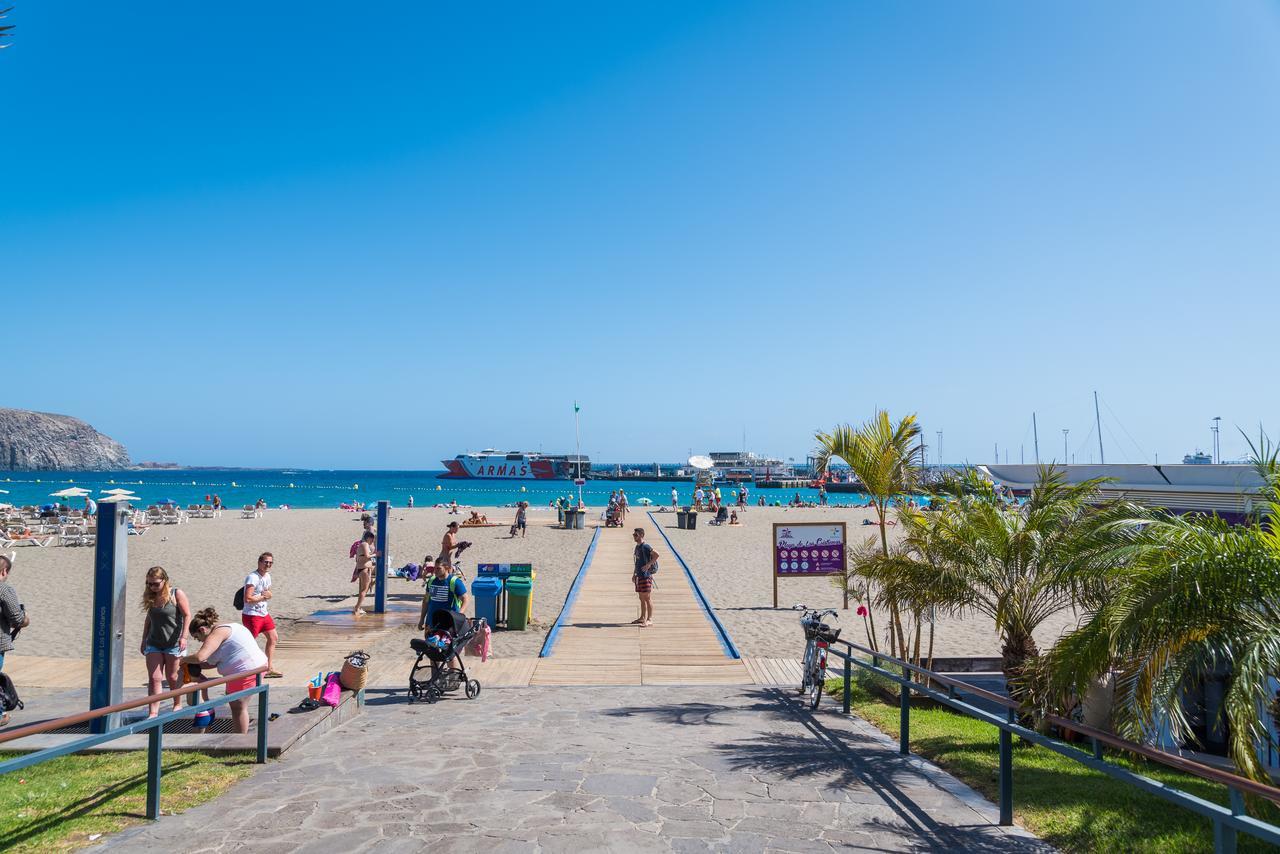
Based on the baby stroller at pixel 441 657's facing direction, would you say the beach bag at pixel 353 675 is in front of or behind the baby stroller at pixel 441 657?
in front

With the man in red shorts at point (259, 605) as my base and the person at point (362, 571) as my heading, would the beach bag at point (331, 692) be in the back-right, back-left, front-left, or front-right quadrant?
back-right

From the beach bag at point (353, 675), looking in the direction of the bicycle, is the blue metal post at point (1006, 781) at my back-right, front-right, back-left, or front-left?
front-right

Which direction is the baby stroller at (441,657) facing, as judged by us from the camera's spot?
facing the viewer and to the left of the viewer

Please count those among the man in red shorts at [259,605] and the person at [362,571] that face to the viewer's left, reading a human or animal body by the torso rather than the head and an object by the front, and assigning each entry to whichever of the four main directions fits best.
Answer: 0

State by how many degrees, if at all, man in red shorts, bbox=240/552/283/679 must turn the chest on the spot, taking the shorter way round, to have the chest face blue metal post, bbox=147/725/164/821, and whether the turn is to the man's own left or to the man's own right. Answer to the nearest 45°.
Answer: approximately 45° to the man's own right

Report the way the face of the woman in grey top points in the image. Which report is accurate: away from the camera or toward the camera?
toward the camera

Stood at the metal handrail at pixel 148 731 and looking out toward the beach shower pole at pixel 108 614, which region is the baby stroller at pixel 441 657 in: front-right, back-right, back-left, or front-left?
front-right

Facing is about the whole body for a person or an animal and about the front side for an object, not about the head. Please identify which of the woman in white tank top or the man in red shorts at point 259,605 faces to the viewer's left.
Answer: the woman in white tank top

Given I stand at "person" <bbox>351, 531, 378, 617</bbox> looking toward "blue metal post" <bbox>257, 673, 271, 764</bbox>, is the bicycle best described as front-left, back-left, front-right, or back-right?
front-left

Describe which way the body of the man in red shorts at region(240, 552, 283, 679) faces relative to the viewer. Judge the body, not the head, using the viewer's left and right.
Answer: facing the viewer and to the right of the viewer

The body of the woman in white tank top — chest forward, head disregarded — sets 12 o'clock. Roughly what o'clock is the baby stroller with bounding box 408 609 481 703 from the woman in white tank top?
The baby stroller is roughly at 5 o'clock from the woman in white tank top.

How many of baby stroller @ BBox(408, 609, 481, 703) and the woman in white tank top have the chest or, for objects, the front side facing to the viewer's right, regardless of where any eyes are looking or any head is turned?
0
